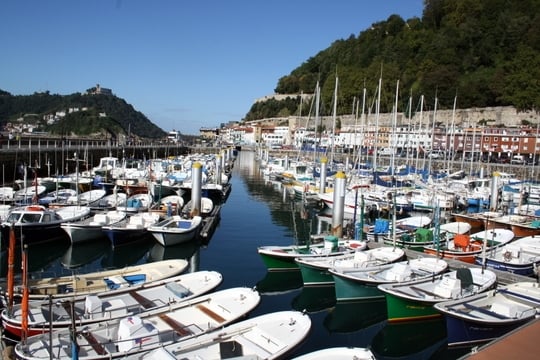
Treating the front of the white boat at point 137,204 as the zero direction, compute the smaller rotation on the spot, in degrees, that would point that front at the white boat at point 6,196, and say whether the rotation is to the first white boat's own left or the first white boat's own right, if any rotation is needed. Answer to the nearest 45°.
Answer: approximately 135° to the first white boat's own left

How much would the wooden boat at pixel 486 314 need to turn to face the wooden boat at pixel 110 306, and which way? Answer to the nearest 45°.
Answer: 0° — it already faces it

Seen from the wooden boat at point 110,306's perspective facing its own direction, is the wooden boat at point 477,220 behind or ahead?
ahead

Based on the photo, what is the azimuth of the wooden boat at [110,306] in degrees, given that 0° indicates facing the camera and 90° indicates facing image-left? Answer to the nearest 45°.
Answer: approximately 225°

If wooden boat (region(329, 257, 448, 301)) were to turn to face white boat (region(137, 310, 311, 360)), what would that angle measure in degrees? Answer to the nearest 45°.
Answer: approximately 45° to its left

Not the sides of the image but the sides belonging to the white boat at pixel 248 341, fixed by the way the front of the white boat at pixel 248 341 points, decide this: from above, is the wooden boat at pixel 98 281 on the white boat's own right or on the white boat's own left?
on the white boat's own left

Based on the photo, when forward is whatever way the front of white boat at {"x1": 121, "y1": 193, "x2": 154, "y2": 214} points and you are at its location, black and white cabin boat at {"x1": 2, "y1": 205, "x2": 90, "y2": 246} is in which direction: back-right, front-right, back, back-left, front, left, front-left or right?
back

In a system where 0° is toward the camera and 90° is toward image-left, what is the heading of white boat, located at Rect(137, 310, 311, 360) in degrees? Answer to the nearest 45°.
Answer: approximately 225°

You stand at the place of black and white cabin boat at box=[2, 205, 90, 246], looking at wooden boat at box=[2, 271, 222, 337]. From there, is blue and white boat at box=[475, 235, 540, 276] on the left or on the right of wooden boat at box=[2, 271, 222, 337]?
left

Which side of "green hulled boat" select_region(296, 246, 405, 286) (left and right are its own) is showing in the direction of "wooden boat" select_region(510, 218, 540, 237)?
back

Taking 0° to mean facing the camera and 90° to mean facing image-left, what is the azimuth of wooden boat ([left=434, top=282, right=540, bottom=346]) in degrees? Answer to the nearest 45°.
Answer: approximately 45°

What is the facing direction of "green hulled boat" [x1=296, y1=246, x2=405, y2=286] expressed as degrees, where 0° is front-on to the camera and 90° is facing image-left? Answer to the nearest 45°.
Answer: approximately 45°

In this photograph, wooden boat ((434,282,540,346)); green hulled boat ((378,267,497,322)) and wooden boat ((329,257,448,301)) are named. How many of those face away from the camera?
0
